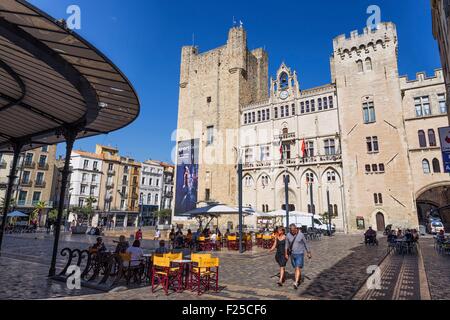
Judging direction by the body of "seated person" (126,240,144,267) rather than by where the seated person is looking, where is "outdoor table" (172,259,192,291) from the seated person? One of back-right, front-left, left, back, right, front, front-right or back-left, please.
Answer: back-right

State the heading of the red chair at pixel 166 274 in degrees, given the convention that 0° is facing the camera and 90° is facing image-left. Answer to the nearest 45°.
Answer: approximately 225°

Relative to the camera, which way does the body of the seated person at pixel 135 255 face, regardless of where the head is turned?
away from the camera

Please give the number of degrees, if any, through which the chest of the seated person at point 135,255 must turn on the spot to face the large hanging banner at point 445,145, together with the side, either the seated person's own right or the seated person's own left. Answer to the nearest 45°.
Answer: approximately 90° to the seated person's own right

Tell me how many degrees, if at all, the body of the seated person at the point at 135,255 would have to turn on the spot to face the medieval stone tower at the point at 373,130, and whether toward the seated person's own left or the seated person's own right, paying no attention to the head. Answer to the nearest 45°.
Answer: approximately 45° to the seated person's own right

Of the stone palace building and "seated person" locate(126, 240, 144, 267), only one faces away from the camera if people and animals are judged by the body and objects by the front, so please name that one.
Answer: the seated person

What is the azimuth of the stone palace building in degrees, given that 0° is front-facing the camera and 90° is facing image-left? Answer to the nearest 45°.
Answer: approximately 45°

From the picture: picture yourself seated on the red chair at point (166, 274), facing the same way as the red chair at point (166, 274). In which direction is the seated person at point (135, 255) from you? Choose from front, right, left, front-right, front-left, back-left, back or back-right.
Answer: left

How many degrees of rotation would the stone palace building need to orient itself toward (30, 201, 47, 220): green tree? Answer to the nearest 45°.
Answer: approximately 45° to its right
